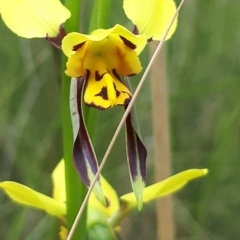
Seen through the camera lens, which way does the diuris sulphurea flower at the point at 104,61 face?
facing the viewer
